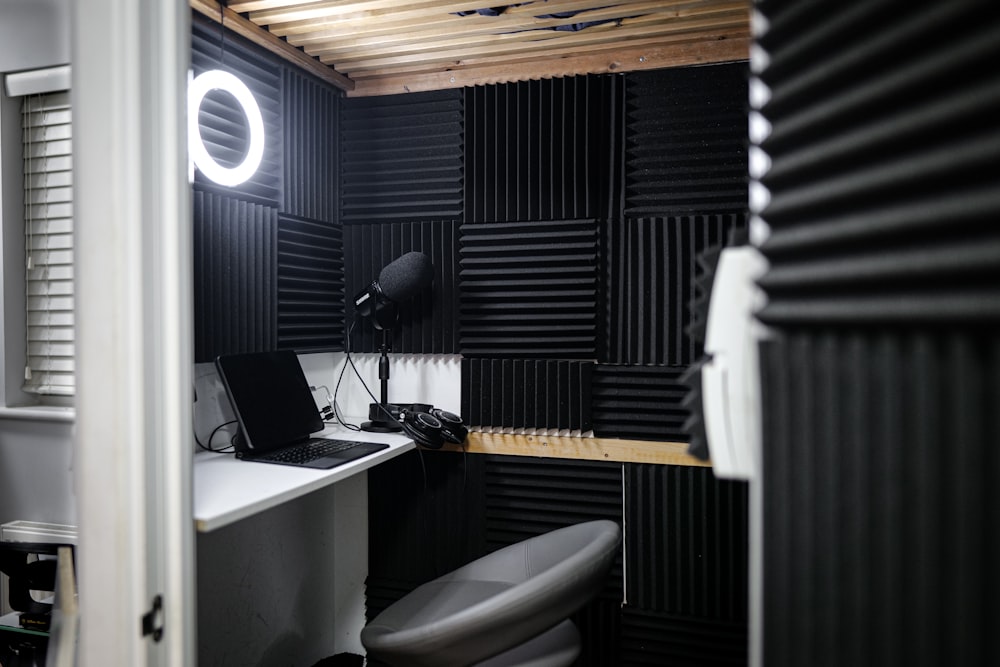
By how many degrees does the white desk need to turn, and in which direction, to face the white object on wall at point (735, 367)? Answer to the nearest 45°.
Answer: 0° — it already faces it

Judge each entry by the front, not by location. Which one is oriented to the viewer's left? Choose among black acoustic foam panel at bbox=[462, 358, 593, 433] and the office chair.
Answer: the office chair

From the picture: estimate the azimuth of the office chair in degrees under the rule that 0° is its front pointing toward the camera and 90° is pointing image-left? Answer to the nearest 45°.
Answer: approximately 90°

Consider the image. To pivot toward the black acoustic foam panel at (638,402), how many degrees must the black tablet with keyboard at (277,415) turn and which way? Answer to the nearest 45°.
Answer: approximately 45° to its left
